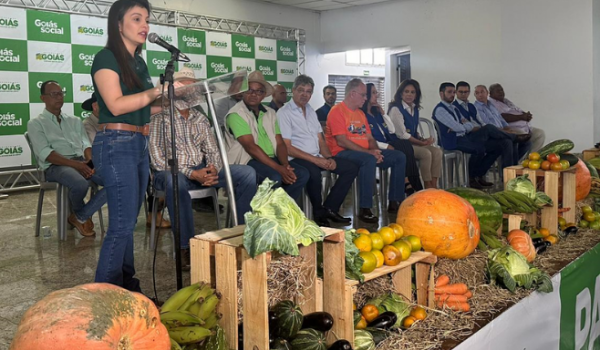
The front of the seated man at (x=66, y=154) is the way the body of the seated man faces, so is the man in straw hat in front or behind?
in front

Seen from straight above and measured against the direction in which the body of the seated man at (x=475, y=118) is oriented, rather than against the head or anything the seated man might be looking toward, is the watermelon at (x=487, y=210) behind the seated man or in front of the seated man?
in front

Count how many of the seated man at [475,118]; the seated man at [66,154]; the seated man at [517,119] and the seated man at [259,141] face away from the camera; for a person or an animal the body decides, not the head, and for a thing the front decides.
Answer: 0

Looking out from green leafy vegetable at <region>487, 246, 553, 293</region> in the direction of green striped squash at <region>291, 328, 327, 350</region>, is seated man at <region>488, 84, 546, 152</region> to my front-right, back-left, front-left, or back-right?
back-right

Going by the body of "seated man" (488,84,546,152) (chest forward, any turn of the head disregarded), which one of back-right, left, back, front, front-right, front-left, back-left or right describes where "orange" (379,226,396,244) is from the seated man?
front-right

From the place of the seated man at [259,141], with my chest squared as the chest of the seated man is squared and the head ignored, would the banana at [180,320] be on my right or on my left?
on my right

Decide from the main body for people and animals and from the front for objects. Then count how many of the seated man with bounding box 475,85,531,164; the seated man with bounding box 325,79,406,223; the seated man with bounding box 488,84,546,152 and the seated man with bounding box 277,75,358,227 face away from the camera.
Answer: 0

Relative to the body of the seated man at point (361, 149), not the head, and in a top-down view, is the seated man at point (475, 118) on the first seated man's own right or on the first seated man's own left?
on the first seated man's own left

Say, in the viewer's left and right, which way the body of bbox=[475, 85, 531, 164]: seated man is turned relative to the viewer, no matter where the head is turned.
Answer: facing the viewer and to the right of the viewer
